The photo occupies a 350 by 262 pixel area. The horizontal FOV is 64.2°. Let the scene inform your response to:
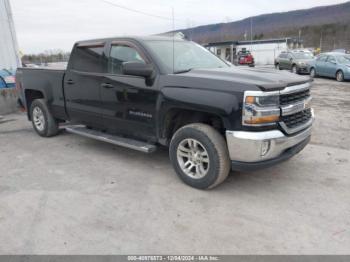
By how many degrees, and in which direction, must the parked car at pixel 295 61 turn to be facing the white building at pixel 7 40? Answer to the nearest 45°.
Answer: approximately 90° to its right

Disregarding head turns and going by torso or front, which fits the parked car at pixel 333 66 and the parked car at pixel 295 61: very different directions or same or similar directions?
same or similar directions

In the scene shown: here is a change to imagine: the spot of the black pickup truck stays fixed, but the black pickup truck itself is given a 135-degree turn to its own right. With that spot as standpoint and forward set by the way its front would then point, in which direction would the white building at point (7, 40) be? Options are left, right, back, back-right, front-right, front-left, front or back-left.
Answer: front-right

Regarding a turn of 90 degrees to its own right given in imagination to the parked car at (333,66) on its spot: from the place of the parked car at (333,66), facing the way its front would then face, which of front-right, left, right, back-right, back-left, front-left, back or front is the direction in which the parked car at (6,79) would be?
front

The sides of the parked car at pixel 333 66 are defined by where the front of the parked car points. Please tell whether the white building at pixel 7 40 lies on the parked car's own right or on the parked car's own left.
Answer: on the parked car's own right

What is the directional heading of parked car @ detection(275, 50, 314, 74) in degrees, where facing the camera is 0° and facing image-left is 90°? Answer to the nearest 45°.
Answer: approximately 315°

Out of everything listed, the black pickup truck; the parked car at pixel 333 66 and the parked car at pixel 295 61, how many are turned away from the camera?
0

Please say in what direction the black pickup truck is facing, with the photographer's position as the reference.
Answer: facing the viewer and to the right of the viewer

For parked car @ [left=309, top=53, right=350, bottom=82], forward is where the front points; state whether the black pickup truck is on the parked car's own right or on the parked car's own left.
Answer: on the parked car's own right

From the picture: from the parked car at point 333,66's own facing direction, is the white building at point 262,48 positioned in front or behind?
behind

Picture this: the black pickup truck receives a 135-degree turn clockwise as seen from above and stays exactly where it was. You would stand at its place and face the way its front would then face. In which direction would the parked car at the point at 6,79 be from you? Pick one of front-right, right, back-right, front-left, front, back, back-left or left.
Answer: front-right
